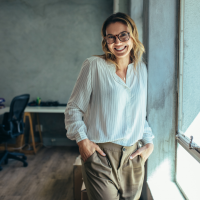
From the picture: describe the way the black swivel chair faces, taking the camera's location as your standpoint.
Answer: facing away from the viewer and to the left of the viewer

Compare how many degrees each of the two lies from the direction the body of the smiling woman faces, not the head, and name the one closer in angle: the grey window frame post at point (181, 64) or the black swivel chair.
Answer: the grey window frame post

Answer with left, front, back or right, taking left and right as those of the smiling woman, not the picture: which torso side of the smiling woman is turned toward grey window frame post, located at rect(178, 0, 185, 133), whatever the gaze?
left

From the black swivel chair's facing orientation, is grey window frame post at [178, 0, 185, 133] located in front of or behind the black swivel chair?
behind

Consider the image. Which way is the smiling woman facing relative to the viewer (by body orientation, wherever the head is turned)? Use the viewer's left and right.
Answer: facing the viewer and to the right of the viewer

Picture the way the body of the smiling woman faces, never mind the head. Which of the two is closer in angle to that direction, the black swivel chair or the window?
the window

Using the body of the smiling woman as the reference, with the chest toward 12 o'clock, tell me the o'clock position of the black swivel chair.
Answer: The black swivel chair is roughly at 6 o'clock from the smiling woman.
